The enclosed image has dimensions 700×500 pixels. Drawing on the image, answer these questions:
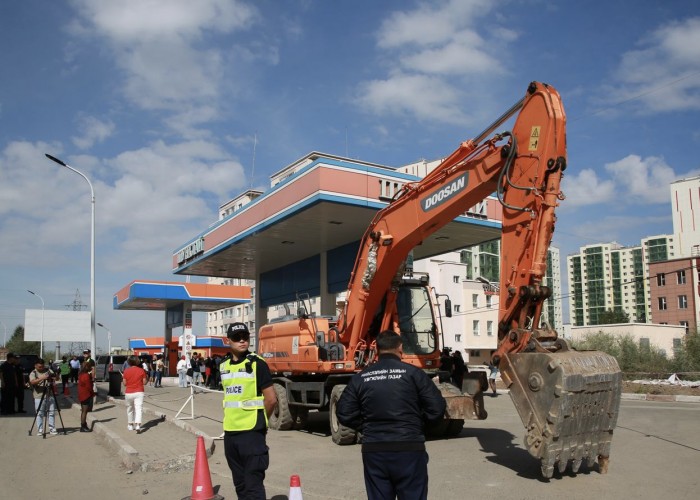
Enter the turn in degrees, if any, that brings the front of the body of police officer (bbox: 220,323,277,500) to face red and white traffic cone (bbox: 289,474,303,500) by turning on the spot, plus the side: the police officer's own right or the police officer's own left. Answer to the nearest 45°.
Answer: approximately 90° to the police officer's own left

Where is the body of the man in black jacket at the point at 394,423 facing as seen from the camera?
away from the camera

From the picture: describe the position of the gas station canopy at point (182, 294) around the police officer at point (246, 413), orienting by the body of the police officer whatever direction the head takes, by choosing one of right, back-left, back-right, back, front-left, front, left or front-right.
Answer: back-right

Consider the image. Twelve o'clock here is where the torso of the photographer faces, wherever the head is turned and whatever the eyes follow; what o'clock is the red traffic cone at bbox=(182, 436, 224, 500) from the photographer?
The red traffic cone is roughly at 1 o'clock from the photographer.

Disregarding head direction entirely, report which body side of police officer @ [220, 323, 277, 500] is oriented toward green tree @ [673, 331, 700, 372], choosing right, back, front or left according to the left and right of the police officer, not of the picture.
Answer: back

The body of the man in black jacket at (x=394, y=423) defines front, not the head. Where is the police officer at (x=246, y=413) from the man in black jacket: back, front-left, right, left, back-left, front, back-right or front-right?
front-left

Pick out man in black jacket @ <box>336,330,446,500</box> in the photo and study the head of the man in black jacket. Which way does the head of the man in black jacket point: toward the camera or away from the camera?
away from the camera

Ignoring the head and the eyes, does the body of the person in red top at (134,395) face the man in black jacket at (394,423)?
no

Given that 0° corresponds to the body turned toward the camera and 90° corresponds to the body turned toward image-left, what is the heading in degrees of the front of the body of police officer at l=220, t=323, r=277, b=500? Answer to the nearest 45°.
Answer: approximately 45°

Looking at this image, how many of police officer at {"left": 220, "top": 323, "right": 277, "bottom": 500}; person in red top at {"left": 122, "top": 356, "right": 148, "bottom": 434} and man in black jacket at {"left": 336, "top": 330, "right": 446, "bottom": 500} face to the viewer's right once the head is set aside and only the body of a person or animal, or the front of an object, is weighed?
0

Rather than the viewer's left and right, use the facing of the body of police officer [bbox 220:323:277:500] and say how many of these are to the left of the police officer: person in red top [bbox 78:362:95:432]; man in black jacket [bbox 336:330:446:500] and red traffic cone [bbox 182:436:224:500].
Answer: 1
